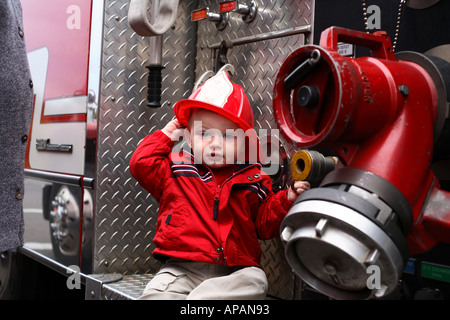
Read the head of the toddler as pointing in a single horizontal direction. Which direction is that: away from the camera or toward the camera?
toward the camera

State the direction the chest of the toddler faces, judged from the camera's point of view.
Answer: toward the camera

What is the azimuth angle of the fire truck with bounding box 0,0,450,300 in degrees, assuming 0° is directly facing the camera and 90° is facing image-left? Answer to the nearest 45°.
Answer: approximately 90°
